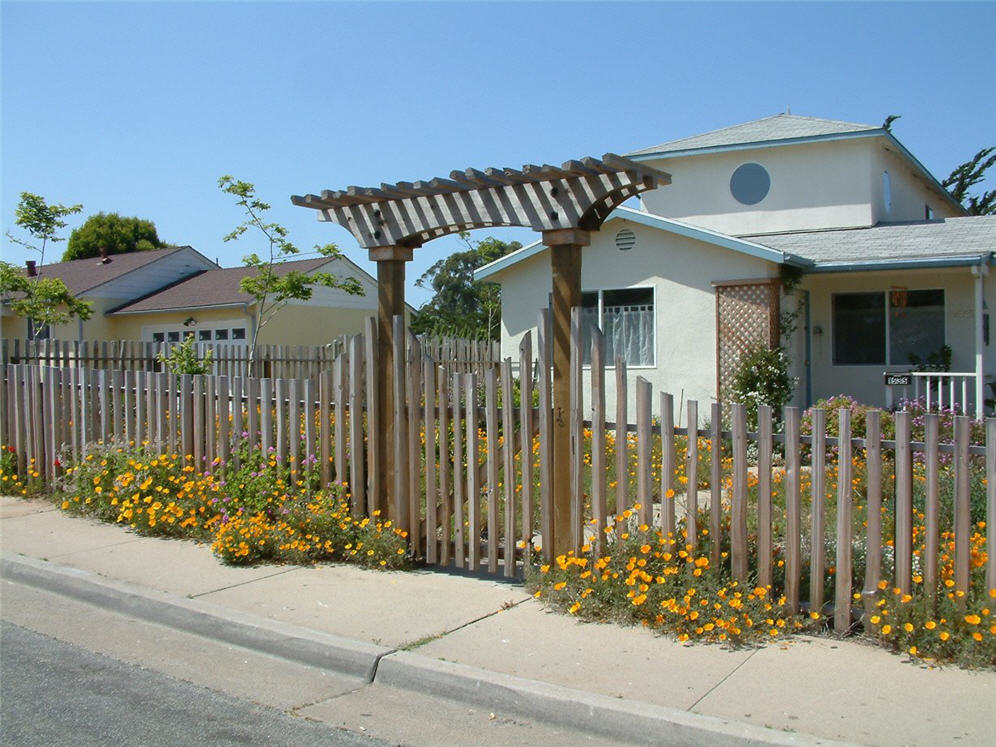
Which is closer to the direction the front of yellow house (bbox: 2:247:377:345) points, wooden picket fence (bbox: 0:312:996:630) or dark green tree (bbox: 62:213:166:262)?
the wooden picket fence

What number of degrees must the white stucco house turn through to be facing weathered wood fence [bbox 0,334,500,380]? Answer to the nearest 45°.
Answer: approximately 90° to its right

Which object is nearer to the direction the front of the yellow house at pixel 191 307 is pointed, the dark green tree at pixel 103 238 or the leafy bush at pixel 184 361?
the leafy bush

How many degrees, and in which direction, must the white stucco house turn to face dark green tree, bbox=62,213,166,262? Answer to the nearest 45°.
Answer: approximately 135° to its right

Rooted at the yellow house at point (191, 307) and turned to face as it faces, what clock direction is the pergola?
The pergola is roughly at 12 o'clock from the yellow house.

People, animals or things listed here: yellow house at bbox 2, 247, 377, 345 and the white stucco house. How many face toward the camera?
2

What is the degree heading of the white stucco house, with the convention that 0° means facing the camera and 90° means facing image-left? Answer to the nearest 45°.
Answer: approximately 0°

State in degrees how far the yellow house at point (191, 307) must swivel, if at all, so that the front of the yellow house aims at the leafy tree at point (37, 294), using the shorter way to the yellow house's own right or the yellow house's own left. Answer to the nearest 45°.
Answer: approximately 45° to the yellow house's own right

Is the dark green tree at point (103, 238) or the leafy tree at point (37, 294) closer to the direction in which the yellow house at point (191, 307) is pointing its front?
the leafy tree

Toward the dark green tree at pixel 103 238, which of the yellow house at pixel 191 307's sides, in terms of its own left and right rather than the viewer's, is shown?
back

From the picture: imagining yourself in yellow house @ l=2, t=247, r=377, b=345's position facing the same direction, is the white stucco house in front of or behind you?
in front

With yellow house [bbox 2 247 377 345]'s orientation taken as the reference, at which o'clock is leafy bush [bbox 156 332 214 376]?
The leafy bush is roughly at 12 o'clock from the yellow house.
